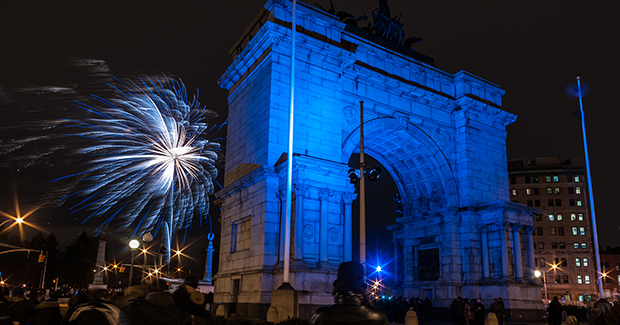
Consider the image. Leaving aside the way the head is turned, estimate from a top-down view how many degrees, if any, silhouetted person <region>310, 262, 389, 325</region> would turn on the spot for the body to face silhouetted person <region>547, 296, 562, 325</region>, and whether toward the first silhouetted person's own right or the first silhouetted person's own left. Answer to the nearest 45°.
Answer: approximately 45° to the first silhouetted person's own right

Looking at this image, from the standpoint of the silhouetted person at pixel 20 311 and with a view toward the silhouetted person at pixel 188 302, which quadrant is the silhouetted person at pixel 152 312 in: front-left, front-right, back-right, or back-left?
front-right

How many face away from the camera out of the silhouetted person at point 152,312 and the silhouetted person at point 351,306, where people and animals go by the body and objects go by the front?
2

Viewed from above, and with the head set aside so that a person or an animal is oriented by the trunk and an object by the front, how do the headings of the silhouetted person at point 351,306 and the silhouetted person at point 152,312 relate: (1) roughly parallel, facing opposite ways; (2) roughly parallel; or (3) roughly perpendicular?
roughly parallel

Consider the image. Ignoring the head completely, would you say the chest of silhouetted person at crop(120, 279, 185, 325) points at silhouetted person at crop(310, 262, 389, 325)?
no

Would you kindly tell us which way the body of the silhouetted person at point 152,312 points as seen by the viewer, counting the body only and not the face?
away from the camera

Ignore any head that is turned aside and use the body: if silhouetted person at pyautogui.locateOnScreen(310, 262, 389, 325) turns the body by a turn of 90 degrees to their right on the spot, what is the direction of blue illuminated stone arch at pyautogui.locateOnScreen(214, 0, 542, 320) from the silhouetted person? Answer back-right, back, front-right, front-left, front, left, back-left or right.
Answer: left

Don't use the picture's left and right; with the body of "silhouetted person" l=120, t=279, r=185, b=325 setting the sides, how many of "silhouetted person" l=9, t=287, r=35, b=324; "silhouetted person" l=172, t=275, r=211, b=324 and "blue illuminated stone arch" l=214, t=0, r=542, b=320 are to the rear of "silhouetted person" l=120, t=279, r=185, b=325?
0

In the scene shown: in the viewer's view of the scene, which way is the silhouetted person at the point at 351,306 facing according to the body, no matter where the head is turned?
away from the camera

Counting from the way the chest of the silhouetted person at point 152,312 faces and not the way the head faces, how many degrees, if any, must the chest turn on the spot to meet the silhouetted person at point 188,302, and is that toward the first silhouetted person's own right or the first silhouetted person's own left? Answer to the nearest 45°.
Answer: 0° — they already face them

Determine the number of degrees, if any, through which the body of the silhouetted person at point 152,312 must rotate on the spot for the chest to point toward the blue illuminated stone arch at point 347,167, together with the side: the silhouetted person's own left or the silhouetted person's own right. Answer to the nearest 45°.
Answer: approximately 45° to the silhouetted person's own right

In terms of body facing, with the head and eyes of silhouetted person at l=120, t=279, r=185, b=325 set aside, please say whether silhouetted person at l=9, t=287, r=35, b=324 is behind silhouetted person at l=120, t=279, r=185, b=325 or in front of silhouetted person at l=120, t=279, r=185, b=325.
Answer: in front

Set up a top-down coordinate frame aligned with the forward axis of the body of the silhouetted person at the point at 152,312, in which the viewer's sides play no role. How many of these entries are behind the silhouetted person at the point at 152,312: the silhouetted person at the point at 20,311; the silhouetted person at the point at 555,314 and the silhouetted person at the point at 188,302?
0

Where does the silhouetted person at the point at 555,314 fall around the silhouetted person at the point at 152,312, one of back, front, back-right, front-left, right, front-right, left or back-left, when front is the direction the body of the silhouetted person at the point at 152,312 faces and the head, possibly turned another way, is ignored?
front-right

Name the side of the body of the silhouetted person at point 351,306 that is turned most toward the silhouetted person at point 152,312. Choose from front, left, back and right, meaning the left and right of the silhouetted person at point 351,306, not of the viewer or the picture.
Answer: left

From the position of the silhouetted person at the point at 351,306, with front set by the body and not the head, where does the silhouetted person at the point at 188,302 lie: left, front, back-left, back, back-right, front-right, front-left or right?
front-left
